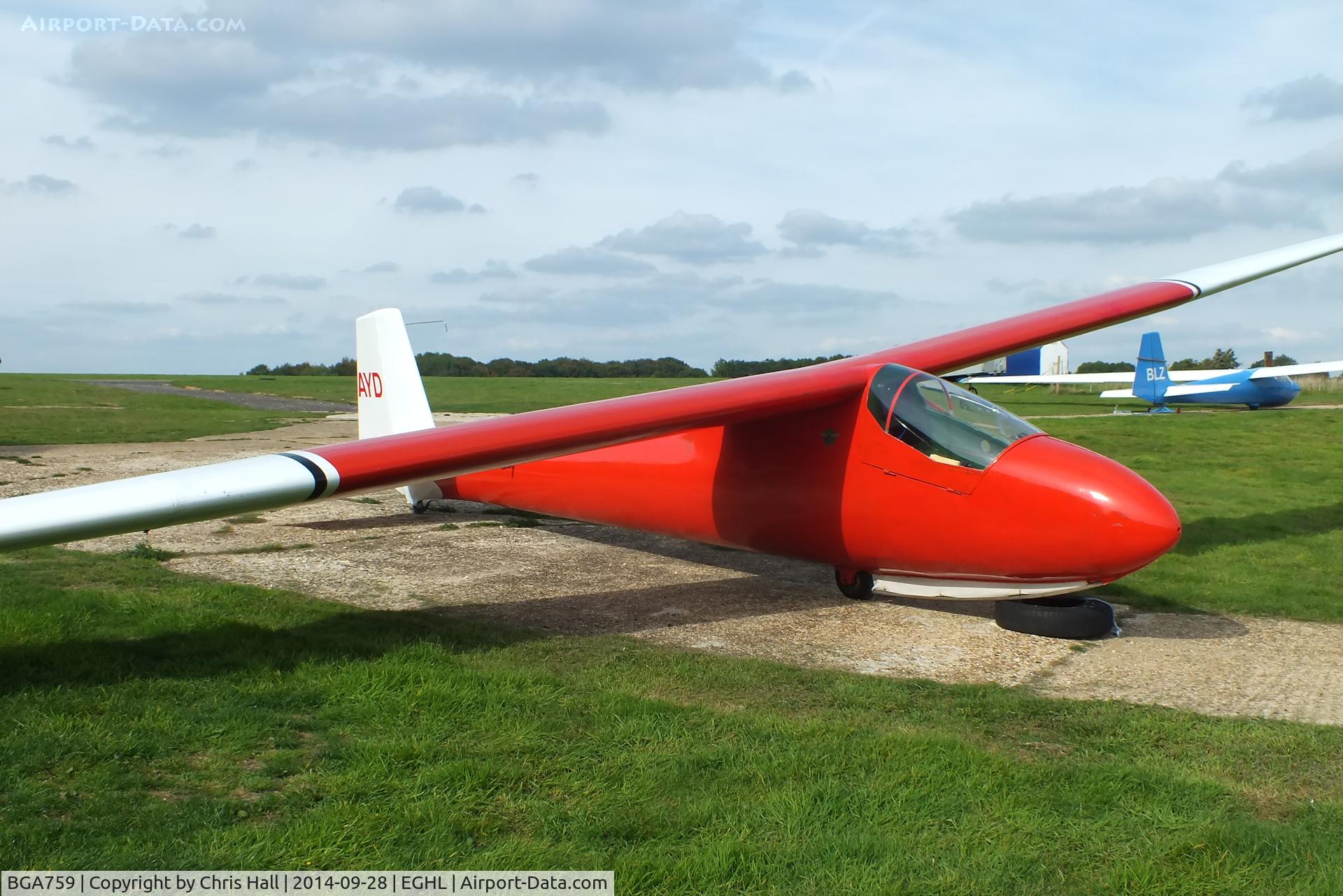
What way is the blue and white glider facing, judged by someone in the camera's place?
facing away from the viewer and to the right of the viewer

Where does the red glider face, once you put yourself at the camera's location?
facing the viewer and to the right of the viewer

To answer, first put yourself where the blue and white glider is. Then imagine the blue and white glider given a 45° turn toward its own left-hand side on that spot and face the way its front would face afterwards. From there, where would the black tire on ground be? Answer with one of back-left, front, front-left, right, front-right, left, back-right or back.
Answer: back

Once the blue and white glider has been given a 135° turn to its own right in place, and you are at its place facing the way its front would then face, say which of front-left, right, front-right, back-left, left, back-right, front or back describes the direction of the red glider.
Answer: front
